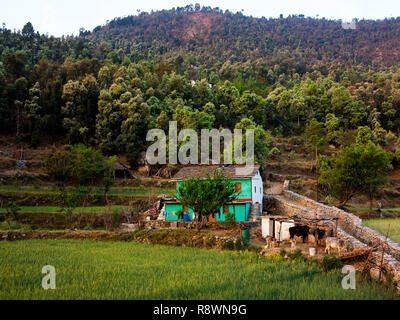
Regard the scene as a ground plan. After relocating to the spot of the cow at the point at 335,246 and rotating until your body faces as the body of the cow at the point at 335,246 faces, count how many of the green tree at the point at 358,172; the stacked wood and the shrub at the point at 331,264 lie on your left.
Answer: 1

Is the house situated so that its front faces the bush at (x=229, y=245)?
yes

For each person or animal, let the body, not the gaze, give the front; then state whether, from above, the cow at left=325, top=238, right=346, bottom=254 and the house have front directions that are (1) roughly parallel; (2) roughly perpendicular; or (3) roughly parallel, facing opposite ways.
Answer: roughly perpendicular

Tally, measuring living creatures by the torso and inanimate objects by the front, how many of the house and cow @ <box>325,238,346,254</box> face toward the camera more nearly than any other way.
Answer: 1

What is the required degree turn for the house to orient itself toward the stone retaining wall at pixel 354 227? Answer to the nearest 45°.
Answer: approximately 45° to its left
